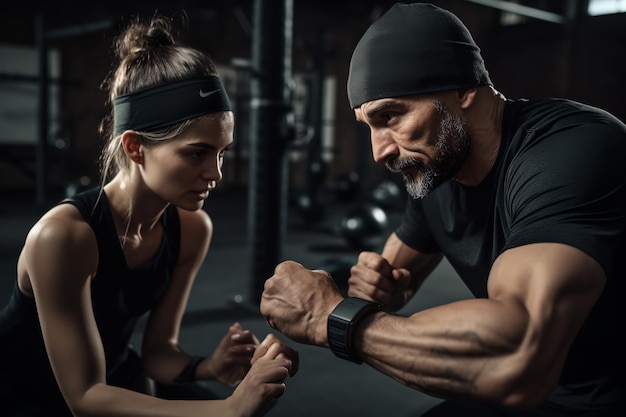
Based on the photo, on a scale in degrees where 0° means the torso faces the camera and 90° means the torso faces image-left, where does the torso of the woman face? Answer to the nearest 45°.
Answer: approximately 315°

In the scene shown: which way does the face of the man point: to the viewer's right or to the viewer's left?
to the viewer's left

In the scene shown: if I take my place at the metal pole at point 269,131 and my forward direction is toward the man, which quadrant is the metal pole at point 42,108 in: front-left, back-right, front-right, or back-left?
back-right

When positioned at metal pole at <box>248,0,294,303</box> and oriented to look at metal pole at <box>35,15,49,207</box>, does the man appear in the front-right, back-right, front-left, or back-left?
back-left

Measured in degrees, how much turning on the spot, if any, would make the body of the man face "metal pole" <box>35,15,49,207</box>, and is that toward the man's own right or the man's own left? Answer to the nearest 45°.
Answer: approximately 90° to the man's own right

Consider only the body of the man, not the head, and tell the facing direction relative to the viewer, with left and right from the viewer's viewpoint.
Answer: facing the viewer and to the left of the viewer

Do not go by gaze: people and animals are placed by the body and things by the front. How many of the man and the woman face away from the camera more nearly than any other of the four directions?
0

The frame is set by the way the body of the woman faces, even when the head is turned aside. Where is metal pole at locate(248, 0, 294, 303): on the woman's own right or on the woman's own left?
on the woman's own left

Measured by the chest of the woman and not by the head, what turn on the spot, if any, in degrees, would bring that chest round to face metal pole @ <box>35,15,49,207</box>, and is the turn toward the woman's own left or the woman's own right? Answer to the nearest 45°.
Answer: approximately 135° to the woman's own left
